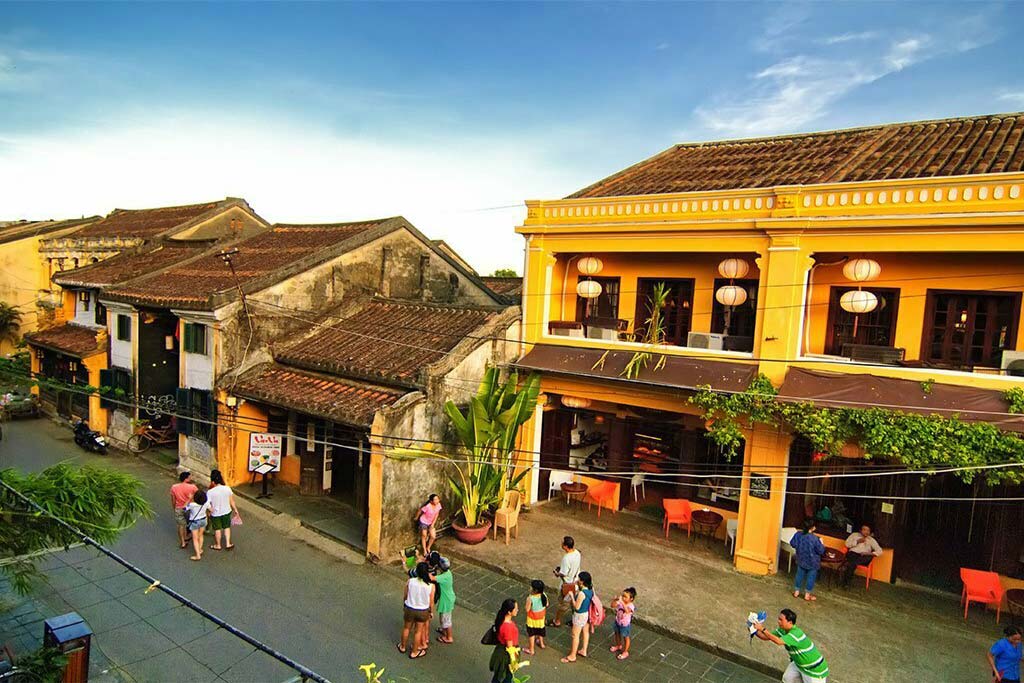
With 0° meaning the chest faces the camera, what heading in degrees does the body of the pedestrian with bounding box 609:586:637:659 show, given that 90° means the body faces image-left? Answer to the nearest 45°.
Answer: approximately 45°

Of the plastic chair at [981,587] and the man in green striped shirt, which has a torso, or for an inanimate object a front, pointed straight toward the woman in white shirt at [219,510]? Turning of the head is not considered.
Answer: the man in green striped shirt

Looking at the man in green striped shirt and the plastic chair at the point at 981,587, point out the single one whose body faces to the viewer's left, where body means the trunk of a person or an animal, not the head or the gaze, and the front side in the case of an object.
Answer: the man in green striped shirt

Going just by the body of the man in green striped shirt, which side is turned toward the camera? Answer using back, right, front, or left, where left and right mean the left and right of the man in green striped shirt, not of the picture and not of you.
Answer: left

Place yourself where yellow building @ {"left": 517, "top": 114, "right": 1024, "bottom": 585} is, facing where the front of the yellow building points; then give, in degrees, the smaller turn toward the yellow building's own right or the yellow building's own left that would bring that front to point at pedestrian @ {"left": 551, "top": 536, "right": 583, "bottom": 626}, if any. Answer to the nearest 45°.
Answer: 0° — it already faces them
